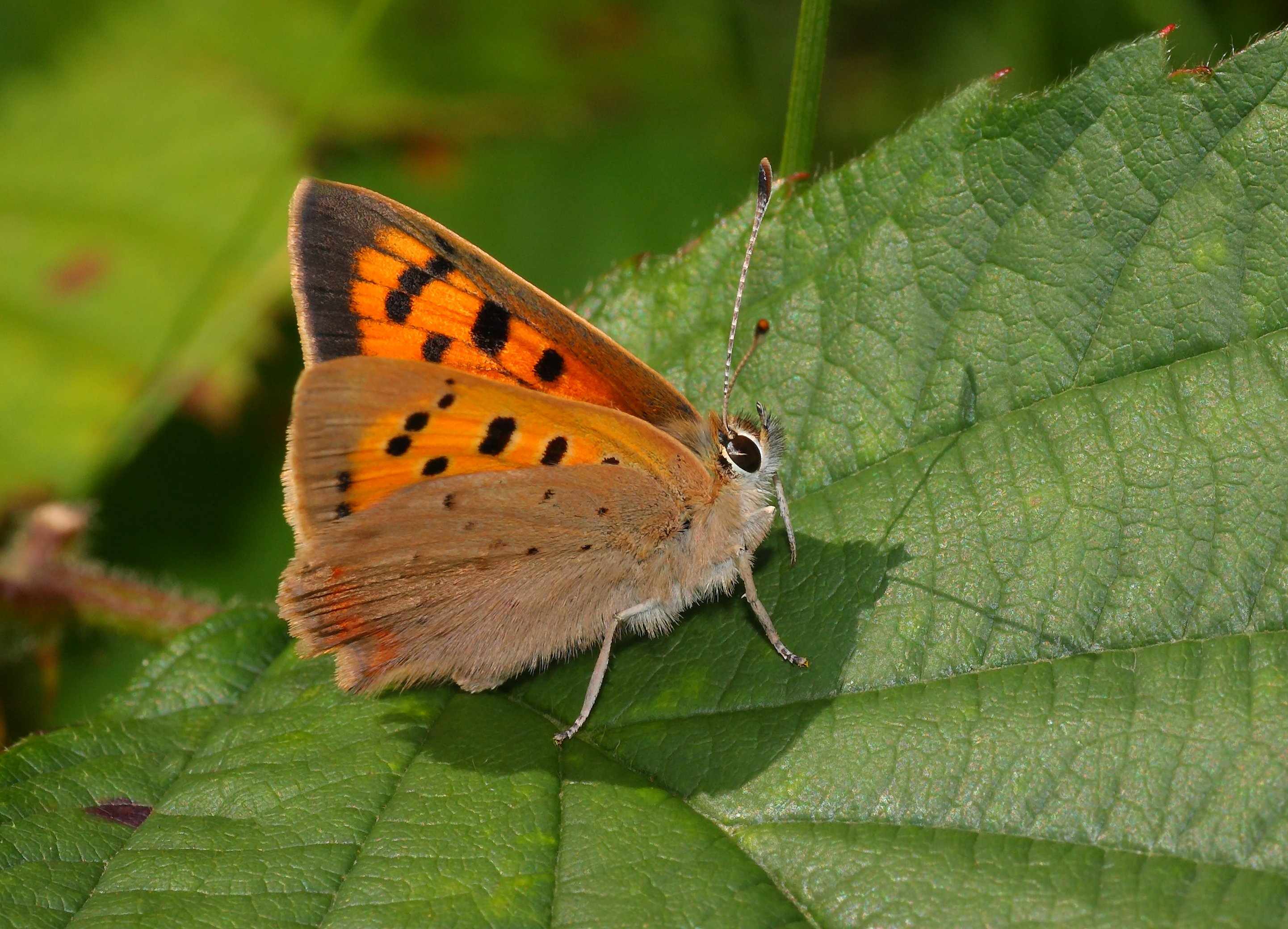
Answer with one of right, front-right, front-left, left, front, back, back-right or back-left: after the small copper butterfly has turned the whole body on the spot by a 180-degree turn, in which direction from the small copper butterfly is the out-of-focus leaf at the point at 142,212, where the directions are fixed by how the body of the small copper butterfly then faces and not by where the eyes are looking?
front-right

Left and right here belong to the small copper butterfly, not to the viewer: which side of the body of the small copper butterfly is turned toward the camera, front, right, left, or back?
right
